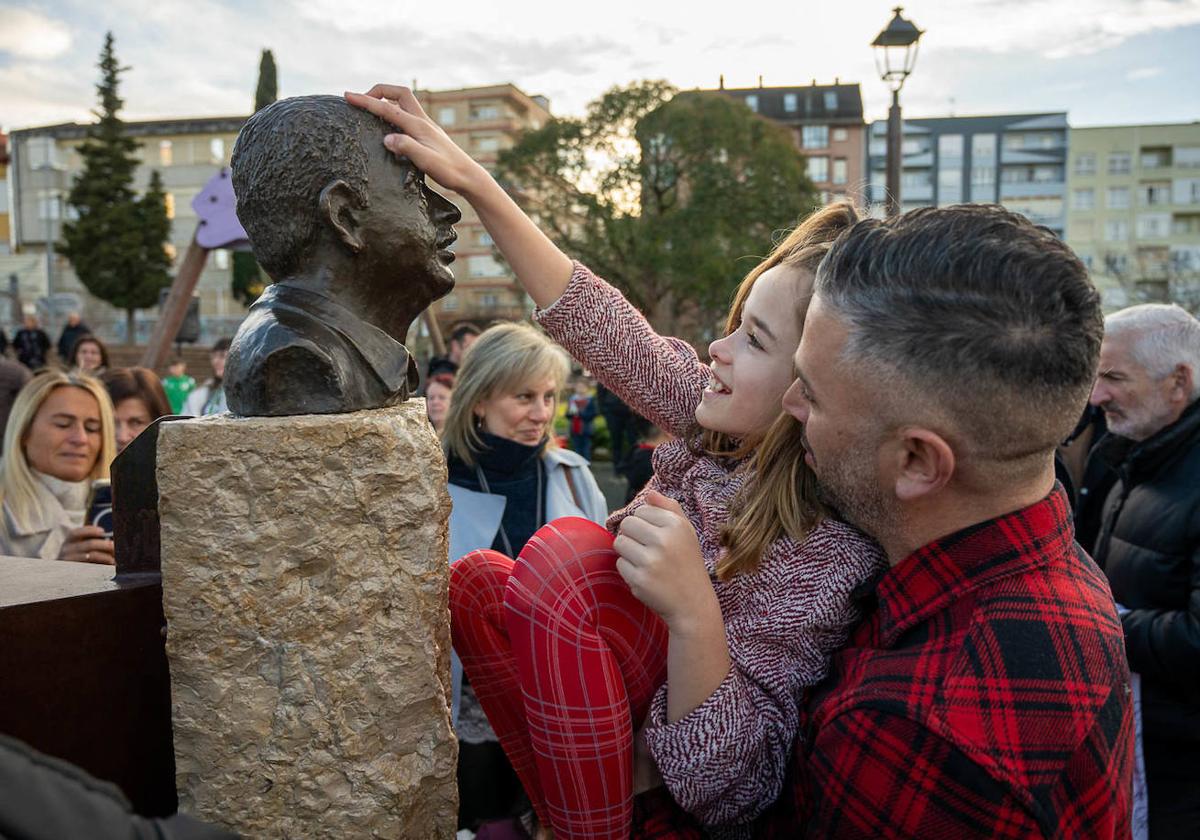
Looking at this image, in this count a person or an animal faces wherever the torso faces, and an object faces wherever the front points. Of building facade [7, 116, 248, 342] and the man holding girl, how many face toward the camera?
1

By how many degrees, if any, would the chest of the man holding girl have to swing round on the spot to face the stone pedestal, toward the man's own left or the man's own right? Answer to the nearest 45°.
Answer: approximately 45° to the man's own left

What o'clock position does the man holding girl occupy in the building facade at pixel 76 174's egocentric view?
The man holding girl is roughly at 12 o'clock from the building facade.

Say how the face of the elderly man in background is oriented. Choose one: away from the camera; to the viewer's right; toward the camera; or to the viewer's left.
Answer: to the viewer's left

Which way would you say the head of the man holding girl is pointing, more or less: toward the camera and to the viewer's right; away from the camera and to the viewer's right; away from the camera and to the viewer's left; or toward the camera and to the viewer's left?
away from the camera and to the viewer's left

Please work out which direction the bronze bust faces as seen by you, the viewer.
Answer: facing to the right of the viewer

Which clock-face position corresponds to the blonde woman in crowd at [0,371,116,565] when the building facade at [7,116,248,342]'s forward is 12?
The blonde woman in crowd is roughly at 12 o'clock from the building facade.

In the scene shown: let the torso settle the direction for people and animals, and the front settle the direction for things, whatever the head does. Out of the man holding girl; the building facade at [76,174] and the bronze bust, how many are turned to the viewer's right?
1

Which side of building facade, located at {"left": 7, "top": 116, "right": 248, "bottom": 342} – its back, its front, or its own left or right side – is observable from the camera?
front

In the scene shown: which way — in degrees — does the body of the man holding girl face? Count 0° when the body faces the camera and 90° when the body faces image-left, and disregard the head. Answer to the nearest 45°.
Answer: approximately 135°

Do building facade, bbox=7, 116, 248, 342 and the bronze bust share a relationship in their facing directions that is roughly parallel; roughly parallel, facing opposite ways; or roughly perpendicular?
roughly perpendicular

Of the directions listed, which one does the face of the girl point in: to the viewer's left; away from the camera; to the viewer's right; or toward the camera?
to the viewer's left

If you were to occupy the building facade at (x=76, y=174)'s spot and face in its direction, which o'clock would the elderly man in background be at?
The elderly man in background is roughly at 12 o'clock from the building facade.

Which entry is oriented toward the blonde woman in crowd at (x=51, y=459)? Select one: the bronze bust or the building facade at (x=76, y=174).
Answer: the building facade
